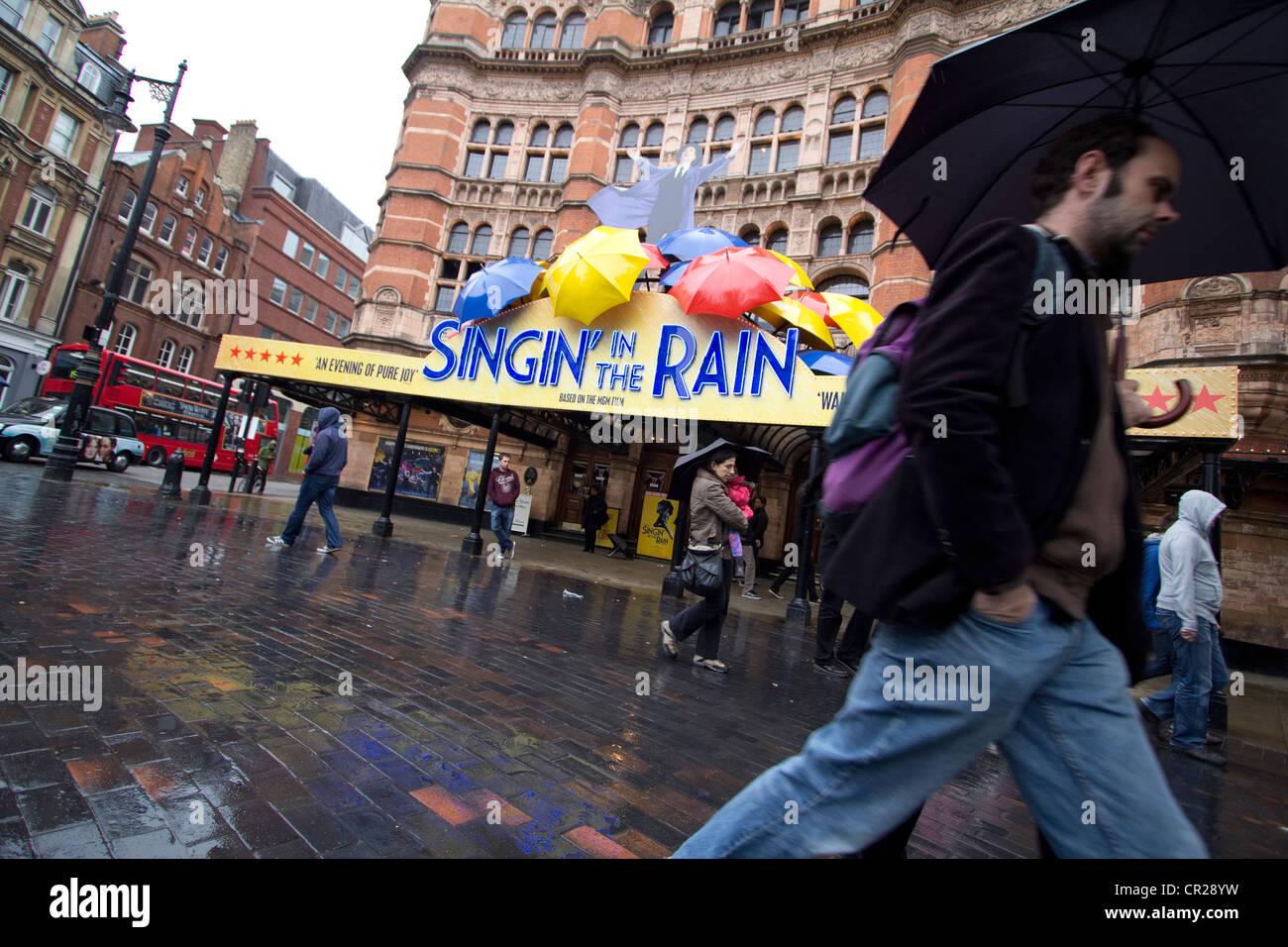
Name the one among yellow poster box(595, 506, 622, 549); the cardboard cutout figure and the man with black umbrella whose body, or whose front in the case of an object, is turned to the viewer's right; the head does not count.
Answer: the man with black umbrella

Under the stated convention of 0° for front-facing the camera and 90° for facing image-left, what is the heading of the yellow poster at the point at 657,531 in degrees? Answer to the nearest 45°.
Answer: approximately 0°

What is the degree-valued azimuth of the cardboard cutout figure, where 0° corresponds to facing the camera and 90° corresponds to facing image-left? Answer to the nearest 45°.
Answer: approximately 0°

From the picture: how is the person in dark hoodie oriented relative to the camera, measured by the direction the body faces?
to the viewer's left

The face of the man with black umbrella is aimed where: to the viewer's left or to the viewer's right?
to the viewer's right

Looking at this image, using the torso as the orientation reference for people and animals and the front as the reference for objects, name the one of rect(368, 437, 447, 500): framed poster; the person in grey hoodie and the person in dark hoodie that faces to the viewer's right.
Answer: the person in grey hoodie

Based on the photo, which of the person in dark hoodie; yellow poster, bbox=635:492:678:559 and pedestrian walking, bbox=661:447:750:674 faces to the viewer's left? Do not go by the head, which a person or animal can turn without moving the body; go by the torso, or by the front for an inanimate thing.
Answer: the person in dark hoodie

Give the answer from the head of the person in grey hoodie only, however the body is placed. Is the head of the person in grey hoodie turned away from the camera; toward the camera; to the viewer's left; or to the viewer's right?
to the viewer's right
